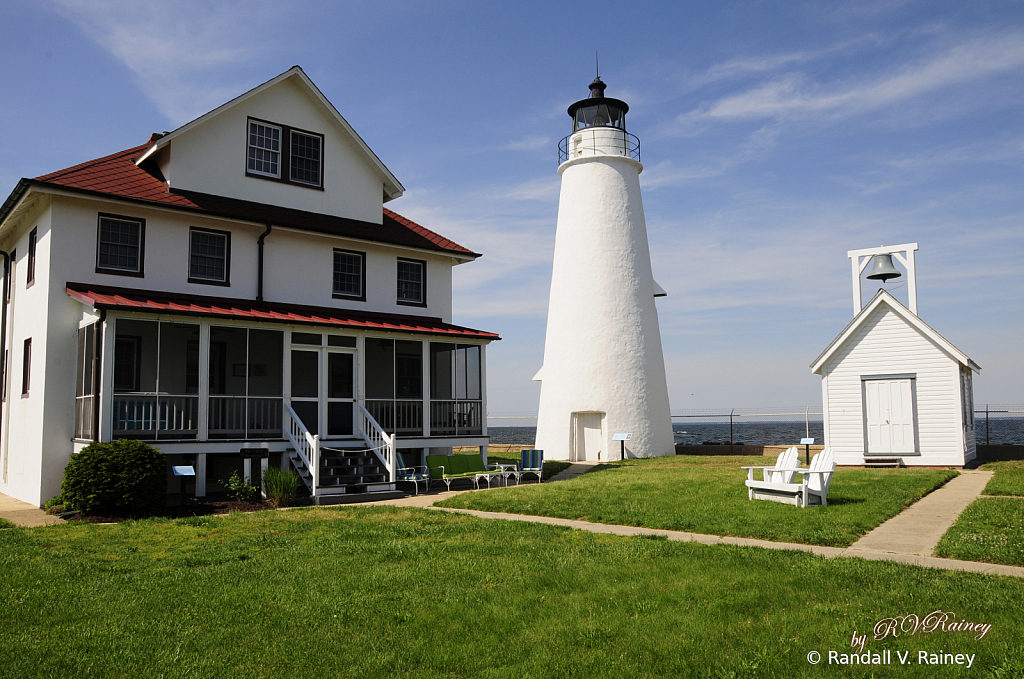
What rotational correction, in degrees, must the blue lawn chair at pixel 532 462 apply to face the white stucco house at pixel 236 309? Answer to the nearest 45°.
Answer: approximately 90° to its right

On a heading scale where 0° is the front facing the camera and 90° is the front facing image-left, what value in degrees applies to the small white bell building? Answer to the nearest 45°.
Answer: approximately 0°

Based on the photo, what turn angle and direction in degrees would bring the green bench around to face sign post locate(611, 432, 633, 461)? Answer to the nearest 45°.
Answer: approximately 90° to its left

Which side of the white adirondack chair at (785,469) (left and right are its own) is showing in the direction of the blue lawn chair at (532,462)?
right

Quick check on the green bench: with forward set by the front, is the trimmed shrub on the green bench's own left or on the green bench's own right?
on the green bench's own right

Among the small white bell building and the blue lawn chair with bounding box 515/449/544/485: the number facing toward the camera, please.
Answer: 2

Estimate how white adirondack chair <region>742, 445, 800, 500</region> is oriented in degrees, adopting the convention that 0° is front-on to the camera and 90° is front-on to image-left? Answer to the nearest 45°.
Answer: approximately 45°

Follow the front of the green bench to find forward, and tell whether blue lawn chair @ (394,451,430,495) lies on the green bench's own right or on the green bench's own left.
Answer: on the green bench's own right

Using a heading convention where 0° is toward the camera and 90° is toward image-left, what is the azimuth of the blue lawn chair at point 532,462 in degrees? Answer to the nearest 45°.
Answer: approximately 0°

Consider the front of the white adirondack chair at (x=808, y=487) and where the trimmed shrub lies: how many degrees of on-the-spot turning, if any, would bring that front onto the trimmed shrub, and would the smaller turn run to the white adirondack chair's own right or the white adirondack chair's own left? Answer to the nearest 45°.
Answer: approximately 45° to the white adirondack chair's own right
